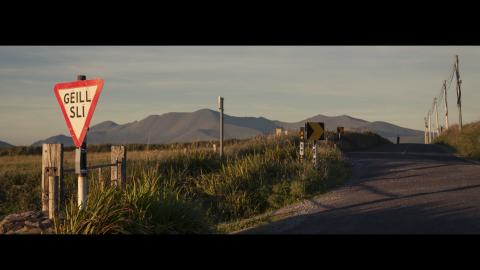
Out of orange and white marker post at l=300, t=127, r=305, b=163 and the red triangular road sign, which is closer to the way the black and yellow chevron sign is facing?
the red triangular road sign

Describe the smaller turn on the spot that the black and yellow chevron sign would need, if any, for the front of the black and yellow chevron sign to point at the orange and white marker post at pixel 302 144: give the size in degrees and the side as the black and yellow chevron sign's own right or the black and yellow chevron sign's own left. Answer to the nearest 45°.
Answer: approximately 135° to the black and yellow chevron sign's own right

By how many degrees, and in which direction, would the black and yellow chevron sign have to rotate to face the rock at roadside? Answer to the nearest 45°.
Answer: approximately 45° to its right

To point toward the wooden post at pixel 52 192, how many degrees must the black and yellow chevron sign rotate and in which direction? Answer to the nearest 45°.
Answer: approximately 45° to its right

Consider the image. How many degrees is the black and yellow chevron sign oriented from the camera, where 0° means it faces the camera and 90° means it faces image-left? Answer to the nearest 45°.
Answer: approximately 0°

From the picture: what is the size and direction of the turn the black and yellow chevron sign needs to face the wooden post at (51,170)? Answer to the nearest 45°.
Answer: approximately 45° to its right

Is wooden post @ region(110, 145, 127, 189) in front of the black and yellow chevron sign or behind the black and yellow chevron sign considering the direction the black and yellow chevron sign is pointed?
in front
